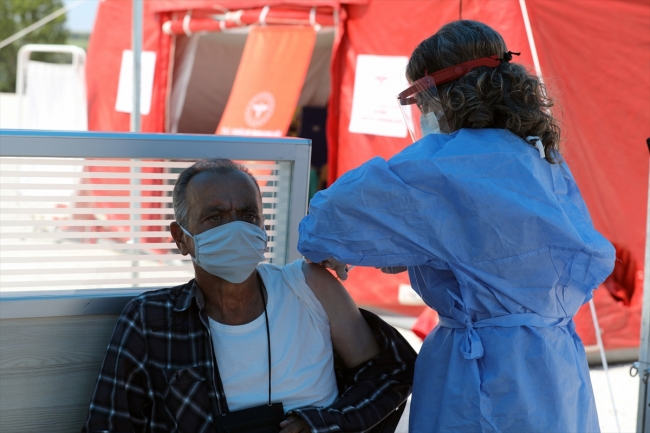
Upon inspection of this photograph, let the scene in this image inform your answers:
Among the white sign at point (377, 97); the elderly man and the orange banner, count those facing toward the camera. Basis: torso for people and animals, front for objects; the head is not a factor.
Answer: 3

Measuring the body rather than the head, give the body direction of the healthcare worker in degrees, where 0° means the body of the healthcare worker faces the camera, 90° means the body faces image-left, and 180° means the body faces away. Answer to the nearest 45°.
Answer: approximately 135°

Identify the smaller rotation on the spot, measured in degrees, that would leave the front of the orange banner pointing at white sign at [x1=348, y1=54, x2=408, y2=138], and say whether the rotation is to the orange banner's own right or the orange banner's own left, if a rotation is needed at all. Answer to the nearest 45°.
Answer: approximately 45° to the orange banner's own left

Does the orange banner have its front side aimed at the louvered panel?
yes

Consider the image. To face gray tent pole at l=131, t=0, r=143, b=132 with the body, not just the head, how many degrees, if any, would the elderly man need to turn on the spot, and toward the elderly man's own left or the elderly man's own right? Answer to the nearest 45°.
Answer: approximately 180°

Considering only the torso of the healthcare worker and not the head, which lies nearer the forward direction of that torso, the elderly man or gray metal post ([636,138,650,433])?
the elderly man

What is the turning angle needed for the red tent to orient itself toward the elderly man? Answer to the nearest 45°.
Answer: approximately 45° to its right

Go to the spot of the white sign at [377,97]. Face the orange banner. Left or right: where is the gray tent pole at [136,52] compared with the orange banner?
left

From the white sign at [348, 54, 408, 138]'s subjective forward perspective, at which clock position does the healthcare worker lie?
The healthcare worker is roughly at 12 o'clock from the white sign.

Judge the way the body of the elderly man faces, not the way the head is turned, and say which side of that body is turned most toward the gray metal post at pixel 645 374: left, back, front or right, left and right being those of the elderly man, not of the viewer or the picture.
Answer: left

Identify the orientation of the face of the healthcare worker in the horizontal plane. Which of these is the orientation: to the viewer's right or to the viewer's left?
to the viewer's left
